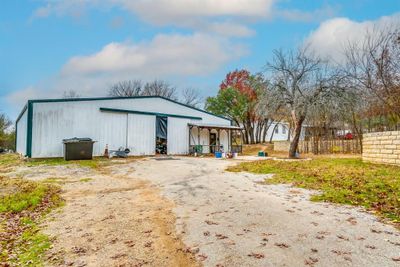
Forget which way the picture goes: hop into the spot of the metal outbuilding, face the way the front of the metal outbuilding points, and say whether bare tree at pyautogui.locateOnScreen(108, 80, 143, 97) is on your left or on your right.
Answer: on your left

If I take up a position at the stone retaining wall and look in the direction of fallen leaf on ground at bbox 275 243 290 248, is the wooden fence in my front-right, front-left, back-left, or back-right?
back-right

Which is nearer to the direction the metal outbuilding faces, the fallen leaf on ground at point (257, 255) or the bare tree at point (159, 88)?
the fallen leaf on ground

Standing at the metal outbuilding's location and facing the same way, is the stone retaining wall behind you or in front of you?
in front

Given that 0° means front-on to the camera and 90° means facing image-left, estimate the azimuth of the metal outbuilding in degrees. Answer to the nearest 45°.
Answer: approximately 315°

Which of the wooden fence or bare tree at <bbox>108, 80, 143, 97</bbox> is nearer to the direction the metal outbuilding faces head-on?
the wooden fence

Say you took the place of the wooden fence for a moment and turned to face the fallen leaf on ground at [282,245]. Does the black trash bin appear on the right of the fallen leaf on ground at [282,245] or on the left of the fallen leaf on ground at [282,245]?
right

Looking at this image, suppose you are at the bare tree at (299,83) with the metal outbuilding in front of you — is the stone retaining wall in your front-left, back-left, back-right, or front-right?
back-left

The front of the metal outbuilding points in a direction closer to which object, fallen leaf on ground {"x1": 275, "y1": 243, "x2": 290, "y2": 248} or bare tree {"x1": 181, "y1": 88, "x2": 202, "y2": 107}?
the fallen leaf on ground

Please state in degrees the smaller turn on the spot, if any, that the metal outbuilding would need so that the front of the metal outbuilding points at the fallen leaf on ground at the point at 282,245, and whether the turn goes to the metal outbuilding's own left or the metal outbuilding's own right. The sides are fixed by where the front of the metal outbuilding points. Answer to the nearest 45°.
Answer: approximately 45° to the metal outbuilding's own right

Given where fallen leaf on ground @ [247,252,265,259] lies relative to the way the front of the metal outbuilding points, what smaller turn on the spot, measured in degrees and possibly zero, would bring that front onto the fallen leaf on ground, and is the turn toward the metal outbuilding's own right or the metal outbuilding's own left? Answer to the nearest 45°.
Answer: approximately 45° to the metal outbuilding's own right

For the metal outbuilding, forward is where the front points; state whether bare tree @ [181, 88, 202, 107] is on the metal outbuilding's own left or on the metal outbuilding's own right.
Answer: on the metal outbuilding's own left
